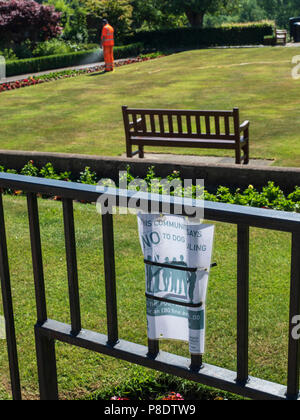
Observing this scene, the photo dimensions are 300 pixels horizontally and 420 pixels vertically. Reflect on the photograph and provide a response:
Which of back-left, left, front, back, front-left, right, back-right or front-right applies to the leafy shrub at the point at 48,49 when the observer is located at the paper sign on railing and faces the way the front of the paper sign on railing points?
back

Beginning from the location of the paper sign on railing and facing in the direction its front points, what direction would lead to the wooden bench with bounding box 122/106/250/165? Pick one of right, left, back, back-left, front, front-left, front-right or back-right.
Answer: back

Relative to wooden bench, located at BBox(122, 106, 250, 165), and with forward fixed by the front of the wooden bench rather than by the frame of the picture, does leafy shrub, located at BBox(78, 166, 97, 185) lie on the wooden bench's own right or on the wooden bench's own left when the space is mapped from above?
on the wooden bench's own left

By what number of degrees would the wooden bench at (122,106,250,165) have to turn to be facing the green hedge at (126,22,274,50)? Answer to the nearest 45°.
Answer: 0° — it already faces it

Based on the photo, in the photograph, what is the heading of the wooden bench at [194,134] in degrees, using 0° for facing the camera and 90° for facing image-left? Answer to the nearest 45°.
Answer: approximately 180°

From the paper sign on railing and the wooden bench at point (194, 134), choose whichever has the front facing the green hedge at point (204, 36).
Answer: the wooden bench

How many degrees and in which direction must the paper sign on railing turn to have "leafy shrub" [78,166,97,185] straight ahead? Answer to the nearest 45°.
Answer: approximately 180°

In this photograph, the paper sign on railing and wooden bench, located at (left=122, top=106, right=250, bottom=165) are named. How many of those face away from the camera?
1

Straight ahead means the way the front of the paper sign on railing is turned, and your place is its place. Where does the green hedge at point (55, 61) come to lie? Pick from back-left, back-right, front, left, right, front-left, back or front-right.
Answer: back

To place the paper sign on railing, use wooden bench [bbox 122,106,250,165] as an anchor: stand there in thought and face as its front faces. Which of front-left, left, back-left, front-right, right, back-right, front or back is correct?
back

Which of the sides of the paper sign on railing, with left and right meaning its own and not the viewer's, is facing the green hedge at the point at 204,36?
back
